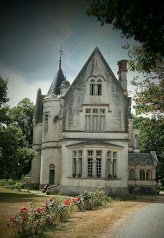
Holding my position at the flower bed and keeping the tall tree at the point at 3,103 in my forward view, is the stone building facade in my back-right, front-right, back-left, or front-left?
front-right

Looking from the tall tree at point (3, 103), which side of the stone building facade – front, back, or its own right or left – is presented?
right

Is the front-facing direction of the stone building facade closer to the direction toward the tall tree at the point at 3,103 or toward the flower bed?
the flower bed

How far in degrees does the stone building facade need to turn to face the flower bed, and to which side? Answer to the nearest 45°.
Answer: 0° — it already faces it

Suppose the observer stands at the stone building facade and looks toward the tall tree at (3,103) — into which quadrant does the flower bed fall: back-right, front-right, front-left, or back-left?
front-left

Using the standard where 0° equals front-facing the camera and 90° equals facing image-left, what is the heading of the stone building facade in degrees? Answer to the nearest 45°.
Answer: approximately 0°
